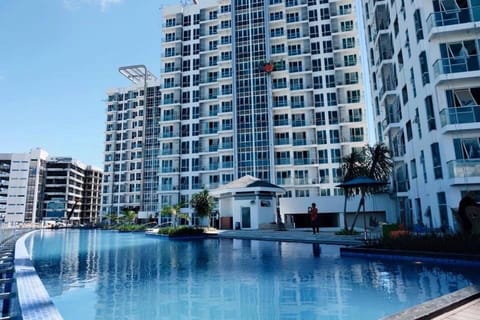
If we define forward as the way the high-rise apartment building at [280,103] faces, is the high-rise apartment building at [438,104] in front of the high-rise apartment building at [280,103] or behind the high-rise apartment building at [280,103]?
in front

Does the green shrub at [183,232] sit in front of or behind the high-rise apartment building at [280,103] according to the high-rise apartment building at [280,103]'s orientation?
in front

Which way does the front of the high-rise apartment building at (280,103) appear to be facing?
toward the camera

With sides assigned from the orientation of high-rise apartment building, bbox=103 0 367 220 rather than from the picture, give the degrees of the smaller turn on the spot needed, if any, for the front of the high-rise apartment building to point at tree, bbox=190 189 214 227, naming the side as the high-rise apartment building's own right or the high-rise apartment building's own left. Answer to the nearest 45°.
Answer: approximately 45° to the high-rise apartment building's own right

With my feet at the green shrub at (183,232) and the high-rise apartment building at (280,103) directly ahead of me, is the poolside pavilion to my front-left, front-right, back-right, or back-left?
front-right

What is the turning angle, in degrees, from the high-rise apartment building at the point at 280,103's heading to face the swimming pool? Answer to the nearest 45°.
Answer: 0° — it already faces it

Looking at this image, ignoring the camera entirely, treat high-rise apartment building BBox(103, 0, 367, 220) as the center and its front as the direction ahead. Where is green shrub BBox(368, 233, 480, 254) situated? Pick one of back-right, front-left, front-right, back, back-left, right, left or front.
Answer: front
